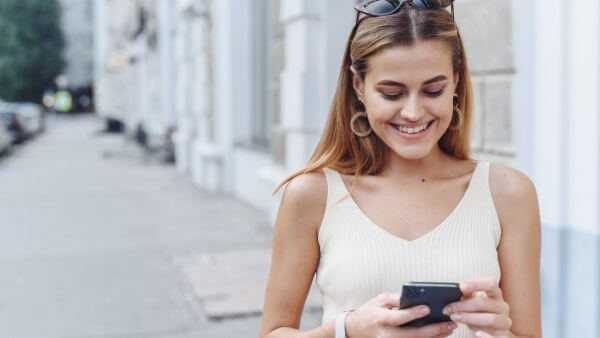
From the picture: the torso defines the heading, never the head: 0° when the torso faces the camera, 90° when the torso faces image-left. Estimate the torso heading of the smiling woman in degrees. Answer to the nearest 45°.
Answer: approximately 0°

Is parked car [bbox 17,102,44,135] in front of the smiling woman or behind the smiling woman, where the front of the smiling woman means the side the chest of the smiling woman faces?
behind

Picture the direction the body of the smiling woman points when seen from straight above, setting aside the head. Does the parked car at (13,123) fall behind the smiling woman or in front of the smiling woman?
behind
